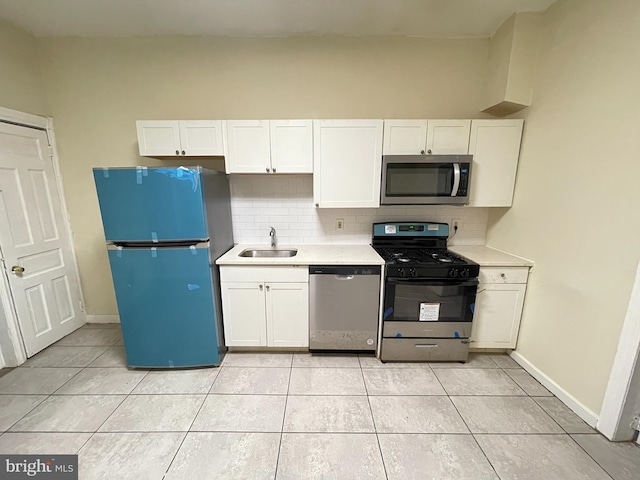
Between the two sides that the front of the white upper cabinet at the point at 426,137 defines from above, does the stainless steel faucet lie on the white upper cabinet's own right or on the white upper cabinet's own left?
on the white upper cabinet's own right

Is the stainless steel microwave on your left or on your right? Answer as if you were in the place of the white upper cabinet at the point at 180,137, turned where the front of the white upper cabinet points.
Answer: on your left

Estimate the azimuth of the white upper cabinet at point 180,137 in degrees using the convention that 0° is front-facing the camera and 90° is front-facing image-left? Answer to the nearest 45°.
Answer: approximately 0°

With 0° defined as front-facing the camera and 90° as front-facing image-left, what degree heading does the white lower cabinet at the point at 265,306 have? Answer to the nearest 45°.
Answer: approximately 0°

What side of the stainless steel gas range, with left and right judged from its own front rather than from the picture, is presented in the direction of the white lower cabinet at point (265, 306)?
right
